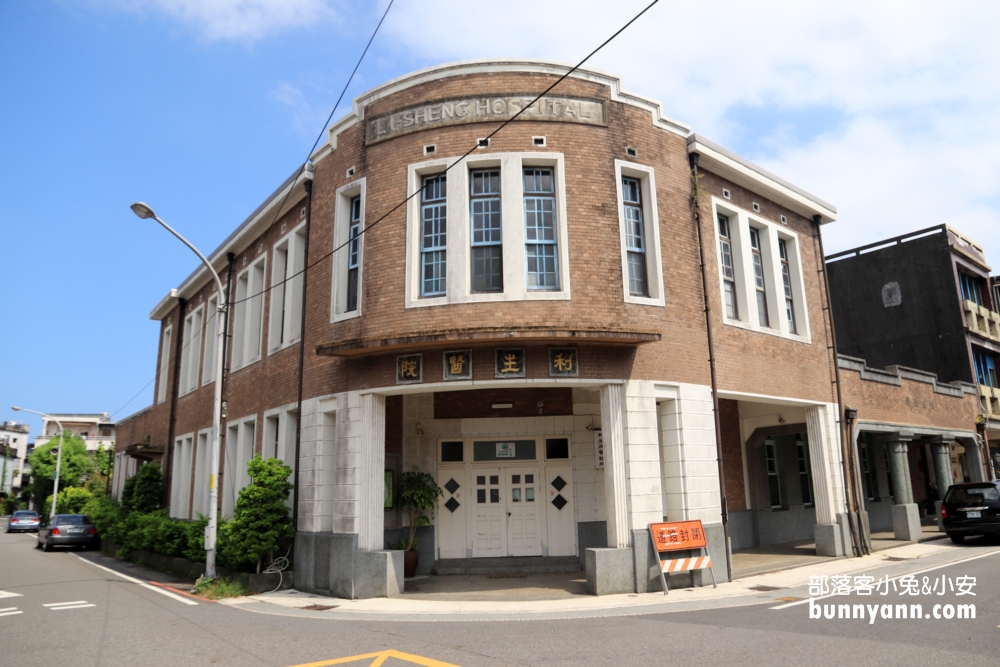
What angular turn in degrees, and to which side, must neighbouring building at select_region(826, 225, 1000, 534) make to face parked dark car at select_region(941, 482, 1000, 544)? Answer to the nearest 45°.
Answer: approximately 45° to its right

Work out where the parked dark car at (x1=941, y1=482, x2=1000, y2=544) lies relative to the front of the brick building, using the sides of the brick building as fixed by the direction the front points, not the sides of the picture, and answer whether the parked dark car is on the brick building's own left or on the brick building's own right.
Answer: on the brick building's own left
